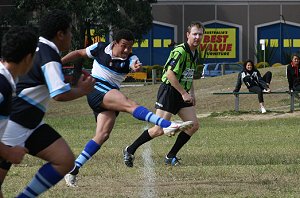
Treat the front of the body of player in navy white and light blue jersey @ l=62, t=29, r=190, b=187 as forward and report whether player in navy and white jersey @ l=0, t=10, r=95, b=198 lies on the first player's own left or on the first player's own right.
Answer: on the first player's own right

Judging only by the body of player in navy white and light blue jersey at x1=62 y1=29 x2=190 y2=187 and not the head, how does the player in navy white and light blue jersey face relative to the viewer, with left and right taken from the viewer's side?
facing the viewer and to the right of the viewer

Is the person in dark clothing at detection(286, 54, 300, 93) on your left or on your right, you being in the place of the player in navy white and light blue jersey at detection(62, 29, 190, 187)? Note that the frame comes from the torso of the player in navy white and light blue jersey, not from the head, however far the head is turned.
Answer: on your left

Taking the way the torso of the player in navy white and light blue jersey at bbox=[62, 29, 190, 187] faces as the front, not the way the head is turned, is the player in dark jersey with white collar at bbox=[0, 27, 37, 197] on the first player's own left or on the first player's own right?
on the first player's own right

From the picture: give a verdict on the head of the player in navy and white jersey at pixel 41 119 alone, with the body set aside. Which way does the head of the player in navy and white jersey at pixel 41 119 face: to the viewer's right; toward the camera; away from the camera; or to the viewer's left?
to the viewer's right

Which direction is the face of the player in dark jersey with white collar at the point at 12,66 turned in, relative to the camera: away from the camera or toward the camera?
away from the camera

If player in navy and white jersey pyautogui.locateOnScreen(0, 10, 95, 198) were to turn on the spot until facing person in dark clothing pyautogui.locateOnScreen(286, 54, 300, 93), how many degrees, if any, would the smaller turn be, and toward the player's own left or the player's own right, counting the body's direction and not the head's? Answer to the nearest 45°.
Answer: approximately 90° to the player's own left

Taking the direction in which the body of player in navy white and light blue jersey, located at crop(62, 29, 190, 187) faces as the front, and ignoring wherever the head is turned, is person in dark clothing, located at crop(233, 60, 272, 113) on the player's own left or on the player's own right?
on the player's own left

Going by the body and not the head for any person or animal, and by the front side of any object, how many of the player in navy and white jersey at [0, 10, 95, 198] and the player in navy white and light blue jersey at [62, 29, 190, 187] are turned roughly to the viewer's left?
0

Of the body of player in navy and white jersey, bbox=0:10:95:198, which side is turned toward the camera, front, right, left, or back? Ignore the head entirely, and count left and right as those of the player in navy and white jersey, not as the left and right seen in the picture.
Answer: right
